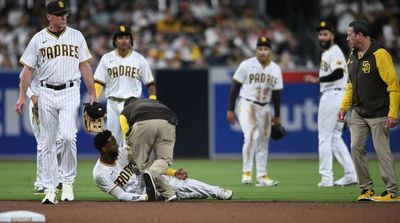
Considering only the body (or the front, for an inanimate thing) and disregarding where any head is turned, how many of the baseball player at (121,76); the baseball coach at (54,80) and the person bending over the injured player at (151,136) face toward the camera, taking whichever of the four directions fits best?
2

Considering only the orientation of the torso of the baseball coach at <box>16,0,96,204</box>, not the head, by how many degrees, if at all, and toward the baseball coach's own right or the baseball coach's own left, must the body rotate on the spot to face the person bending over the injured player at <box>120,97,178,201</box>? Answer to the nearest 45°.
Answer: approximately 90° to the baseball coach's own left

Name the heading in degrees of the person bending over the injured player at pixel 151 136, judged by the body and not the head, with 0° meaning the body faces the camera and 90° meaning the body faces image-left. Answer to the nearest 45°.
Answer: approximately 135°

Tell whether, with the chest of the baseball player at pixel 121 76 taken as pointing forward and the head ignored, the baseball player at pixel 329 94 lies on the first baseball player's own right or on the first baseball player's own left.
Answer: on the first baseball player's own left
